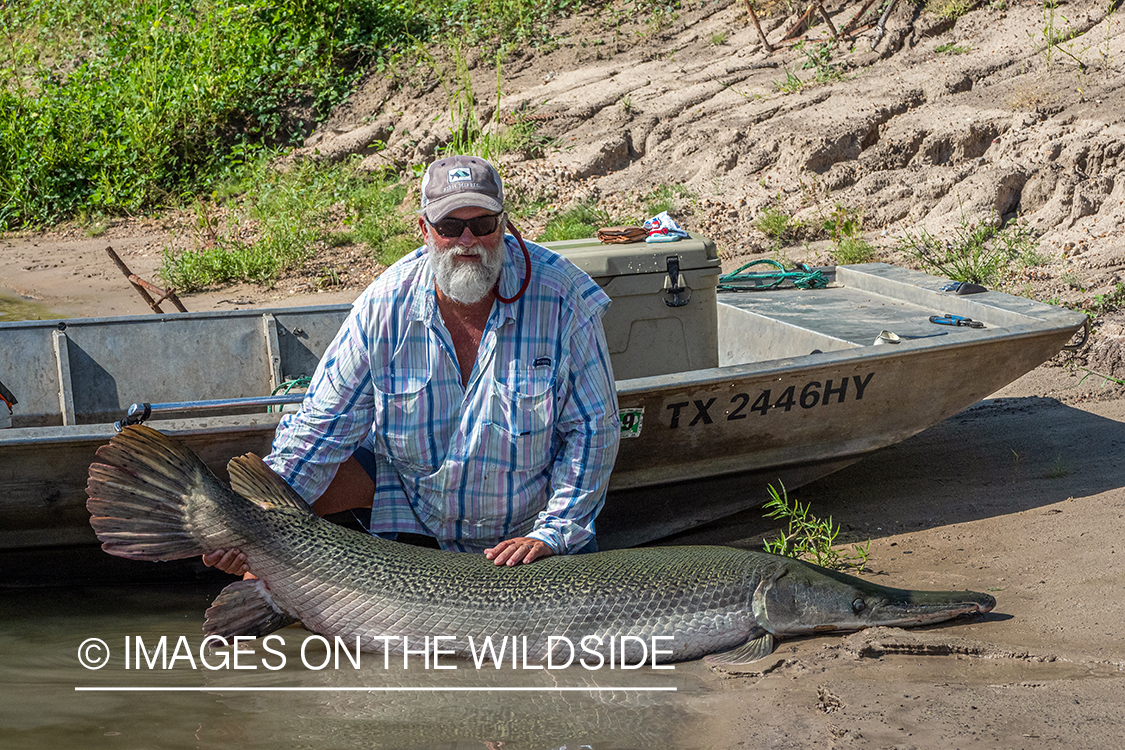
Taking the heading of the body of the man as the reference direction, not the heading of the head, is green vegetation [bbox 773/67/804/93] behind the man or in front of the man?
behind

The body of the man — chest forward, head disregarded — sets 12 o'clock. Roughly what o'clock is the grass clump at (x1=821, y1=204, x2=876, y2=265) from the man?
The grass clump is roughly at 7 o'clock from the man.

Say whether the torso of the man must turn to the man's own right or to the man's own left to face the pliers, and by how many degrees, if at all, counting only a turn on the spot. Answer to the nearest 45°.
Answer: approximately 135° to the man's own left

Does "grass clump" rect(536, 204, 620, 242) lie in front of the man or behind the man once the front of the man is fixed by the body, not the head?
behind

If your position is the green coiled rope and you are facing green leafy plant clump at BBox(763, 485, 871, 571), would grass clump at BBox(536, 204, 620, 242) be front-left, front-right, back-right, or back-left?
back-right

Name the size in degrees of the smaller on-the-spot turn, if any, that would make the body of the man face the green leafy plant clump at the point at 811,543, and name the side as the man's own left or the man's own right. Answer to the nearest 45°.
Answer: approximately 135° to the man's own left

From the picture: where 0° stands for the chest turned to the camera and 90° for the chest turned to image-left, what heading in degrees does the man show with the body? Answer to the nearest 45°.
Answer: approximately 0°

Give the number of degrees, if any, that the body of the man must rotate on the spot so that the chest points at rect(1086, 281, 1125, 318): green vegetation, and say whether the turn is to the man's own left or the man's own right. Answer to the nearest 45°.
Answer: approximately 135° to the man's own left
